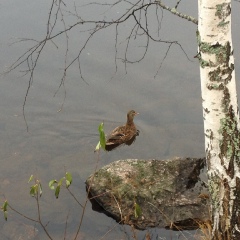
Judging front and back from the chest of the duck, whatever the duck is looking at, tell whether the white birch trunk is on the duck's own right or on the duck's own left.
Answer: on the duck's own right

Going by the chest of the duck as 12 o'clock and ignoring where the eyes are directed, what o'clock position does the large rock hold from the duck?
The large rock is roughly at 4 o'clock from the duck.

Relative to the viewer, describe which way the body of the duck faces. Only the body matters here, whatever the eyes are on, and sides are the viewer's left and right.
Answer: facing away from the viewer and to the right of the viewer
